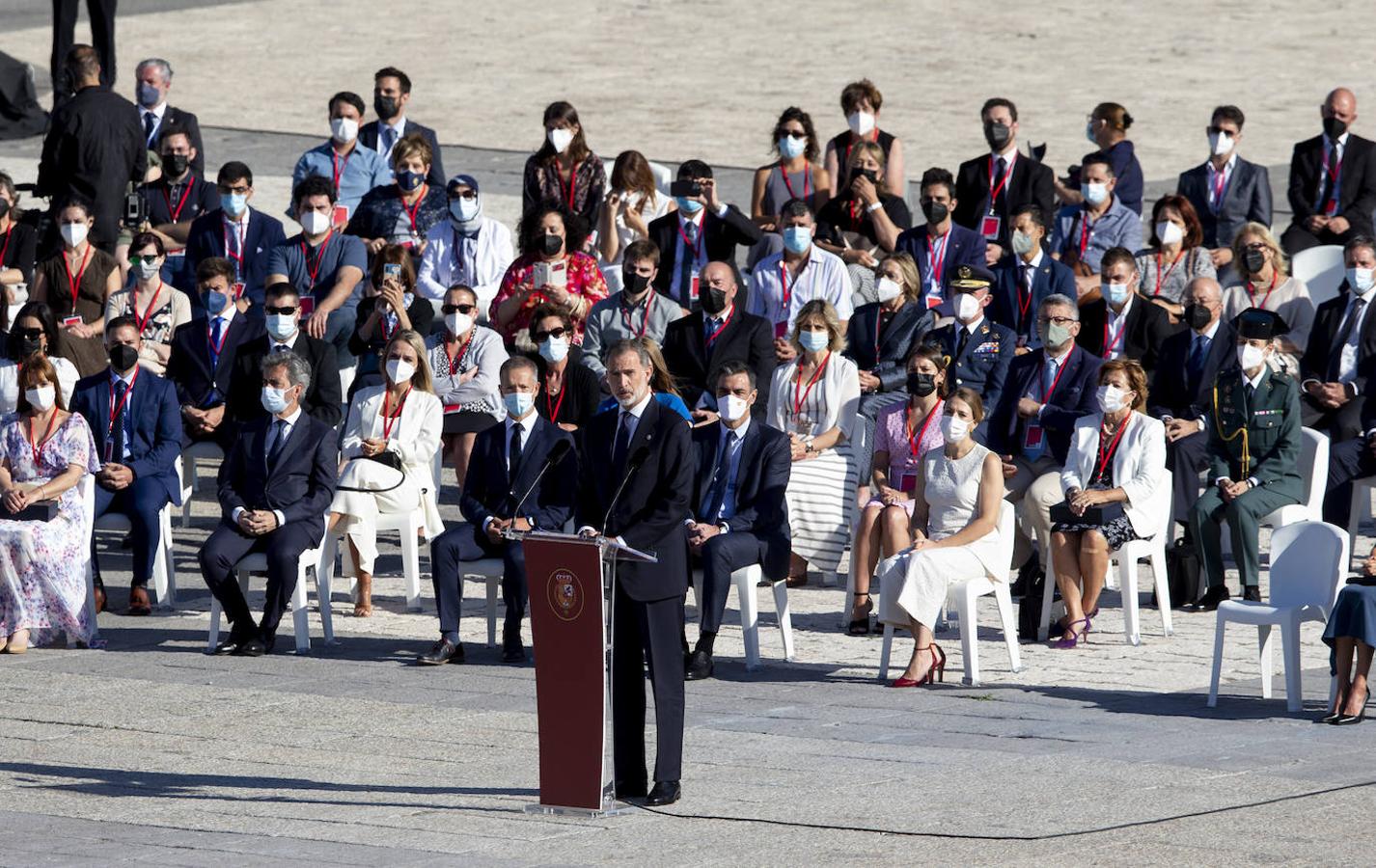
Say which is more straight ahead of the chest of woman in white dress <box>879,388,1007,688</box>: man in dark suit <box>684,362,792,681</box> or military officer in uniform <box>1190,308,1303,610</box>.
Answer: the man in dark suit

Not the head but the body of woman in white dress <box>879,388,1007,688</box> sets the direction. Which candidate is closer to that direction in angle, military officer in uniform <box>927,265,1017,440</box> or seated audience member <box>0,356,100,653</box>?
the seated audience member

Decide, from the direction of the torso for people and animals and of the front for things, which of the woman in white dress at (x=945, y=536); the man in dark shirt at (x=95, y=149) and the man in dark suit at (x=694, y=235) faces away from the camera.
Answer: the man in dark shirt at (x=95, y=149)

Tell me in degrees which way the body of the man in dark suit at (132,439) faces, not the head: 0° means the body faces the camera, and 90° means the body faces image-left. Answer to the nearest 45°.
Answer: approximately 0°

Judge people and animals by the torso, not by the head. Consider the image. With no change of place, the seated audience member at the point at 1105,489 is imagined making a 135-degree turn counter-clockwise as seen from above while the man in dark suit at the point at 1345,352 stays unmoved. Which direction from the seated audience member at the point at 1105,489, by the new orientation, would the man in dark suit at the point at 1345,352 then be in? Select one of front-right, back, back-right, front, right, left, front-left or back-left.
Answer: front-left

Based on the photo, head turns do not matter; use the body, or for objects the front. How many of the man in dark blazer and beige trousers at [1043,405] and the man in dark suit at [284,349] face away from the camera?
0

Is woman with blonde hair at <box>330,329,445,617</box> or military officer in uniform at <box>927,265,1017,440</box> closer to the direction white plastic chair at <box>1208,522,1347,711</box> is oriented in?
the woman with blonde hair

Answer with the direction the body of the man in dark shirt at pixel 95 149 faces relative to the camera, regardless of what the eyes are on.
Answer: away from the camera

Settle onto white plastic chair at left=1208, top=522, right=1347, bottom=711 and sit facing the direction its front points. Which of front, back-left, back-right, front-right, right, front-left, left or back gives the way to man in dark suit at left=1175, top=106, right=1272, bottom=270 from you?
back-right

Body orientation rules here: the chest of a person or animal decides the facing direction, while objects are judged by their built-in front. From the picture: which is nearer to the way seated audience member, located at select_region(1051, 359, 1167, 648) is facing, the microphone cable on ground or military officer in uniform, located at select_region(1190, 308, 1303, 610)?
the microphone cable on ground

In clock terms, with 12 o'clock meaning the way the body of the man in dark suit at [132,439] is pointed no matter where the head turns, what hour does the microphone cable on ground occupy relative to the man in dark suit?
The microphone cable on ground is roughly at 11 o'clock from the man in dark suit.
